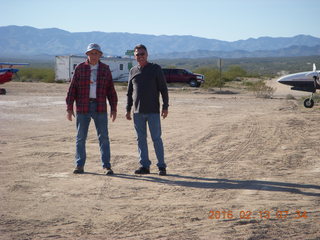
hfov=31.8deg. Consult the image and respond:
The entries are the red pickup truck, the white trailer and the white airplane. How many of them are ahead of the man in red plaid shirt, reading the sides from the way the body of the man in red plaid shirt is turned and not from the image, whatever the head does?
0

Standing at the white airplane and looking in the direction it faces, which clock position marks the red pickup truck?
The red pickup truck is roughly at 2 o'clock from the white airplane.

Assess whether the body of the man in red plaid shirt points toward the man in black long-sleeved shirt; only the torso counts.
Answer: no

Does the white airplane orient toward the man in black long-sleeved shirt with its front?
no

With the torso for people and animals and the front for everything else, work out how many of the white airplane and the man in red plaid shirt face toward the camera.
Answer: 1

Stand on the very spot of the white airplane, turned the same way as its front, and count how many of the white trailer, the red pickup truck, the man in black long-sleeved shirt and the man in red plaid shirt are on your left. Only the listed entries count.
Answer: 2

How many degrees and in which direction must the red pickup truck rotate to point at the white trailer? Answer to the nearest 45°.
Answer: approximately 180°

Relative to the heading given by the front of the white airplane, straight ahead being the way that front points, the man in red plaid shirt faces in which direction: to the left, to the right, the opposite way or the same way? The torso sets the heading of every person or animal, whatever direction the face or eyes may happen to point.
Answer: to the left

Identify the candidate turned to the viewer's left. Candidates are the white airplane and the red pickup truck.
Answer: the white airplane

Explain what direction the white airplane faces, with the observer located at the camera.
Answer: facing to the left of the viewer

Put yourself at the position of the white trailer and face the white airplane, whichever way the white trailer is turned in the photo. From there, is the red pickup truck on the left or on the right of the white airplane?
left

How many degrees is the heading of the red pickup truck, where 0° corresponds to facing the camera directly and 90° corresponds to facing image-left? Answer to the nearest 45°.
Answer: approximately 315°

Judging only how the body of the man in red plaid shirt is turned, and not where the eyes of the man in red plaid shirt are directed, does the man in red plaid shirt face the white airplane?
no

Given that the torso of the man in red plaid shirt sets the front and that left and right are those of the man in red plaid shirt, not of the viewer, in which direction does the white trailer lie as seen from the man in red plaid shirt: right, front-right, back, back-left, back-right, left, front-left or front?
back

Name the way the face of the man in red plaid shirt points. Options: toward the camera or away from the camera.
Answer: toward the camera

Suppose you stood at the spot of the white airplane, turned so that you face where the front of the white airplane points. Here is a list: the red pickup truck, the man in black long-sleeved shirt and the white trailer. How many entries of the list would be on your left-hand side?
1

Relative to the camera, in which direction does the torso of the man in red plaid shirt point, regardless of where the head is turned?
toward the camera
